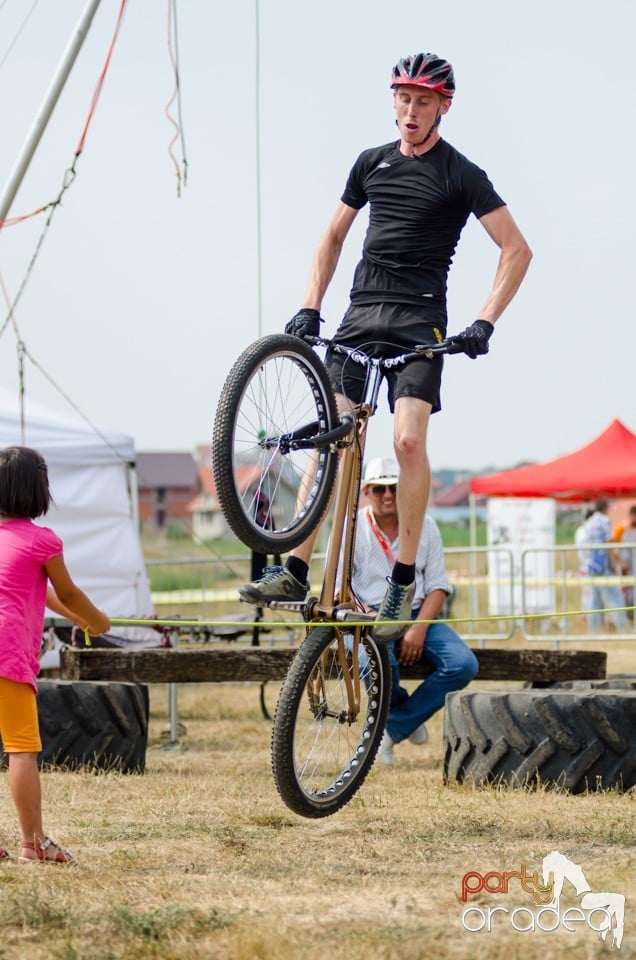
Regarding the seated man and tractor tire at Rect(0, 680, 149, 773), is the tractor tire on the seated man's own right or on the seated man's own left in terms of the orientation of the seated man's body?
on the seated man's own right

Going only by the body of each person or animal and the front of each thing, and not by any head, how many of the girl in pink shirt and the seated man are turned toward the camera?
1

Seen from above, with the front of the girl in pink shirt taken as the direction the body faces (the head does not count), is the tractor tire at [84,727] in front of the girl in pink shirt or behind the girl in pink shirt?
in front

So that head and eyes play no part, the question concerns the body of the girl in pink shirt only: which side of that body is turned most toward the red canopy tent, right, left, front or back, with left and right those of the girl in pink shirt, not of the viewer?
front

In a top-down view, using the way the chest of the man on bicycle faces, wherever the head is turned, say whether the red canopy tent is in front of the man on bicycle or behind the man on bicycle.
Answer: behind

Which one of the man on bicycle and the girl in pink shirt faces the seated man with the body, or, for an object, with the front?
the girl in pink shirt

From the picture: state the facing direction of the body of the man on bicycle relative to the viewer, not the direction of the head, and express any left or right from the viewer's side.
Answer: facing the viewer and to the left of the viewer

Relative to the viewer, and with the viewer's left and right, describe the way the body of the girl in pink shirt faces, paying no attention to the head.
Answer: facing away from the viewer and to the right of the viewer

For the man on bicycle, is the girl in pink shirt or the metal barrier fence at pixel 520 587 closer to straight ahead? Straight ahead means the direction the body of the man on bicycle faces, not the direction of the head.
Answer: the girl in pink shirt

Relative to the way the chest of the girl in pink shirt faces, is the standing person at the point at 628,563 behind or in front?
in front

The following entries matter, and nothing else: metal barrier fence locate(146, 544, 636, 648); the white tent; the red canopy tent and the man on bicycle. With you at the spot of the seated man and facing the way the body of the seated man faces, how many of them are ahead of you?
1

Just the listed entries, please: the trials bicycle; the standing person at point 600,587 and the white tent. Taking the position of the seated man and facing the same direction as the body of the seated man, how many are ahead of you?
1

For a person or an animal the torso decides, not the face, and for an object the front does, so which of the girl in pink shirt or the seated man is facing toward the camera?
the seated man

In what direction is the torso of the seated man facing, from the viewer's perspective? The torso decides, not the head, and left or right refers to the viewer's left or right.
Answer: facing the viewer

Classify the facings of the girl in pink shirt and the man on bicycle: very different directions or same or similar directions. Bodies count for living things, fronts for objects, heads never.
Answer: very different directions

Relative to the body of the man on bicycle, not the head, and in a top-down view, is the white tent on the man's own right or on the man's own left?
on the man's own right

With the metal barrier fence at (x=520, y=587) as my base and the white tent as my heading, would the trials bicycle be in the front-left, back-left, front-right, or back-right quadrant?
front-left
